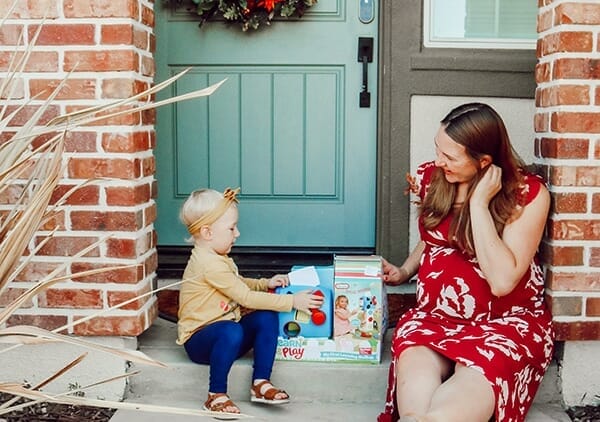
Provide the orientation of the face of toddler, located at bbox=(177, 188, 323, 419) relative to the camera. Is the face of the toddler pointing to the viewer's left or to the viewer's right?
to the viewer's right

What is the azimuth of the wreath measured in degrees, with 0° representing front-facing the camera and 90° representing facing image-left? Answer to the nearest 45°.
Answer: approximately 0°

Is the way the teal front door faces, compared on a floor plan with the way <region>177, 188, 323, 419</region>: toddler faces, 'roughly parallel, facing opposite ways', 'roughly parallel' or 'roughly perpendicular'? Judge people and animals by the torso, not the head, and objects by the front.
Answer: roughly perpendicular

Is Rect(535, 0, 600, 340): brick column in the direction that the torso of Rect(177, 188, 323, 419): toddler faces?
yes

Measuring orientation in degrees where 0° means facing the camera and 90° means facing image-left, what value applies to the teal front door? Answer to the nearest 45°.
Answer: approximately 0°

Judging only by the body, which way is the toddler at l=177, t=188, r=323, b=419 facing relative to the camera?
to the viewer's right
